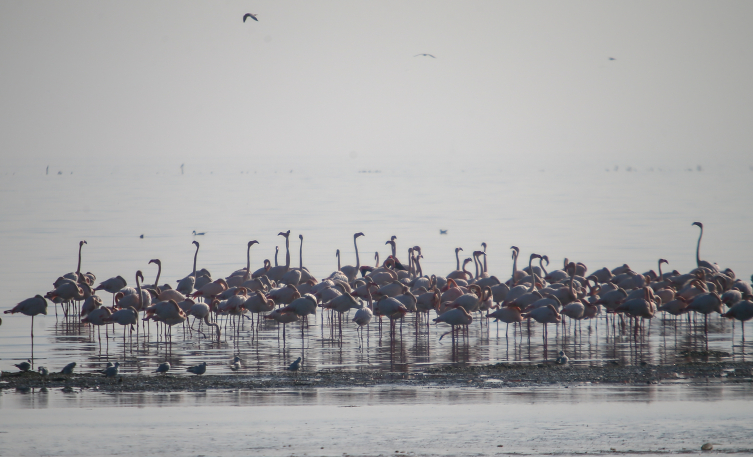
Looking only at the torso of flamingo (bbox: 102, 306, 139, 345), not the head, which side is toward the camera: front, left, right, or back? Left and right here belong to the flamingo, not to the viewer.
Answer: right

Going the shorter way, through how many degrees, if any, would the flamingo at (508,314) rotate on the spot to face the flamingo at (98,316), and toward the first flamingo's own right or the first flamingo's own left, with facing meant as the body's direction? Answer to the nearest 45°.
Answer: approximately 180°

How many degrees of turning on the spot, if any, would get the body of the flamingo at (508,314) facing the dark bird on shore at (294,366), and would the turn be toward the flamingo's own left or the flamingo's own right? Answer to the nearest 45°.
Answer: approximately 135° to the flamingo's own right

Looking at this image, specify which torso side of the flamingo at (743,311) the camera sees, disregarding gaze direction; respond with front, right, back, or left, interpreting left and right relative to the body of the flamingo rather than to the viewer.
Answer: right

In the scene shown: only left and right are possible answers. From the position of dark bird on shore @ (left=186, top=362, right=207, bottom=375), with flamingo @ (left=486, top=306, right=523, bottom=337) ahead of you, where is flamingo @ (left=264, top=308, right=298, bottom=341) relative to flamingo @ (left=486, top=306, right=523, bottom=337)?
left

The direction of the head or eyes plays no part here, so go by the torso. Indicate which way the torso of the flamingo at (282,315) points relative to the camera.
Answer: to the viewer's right
